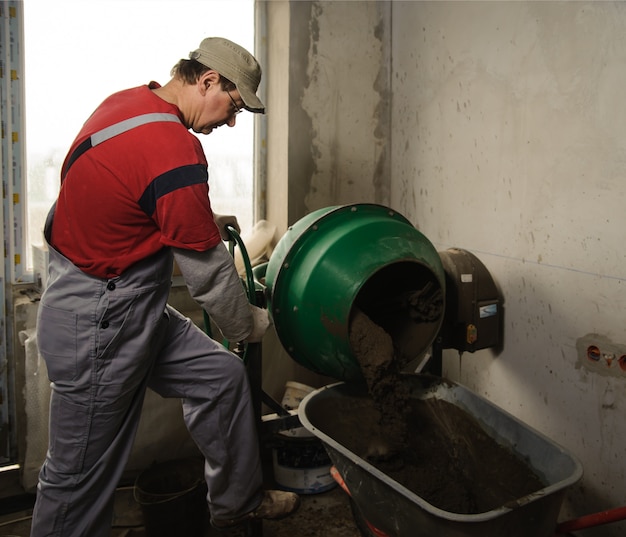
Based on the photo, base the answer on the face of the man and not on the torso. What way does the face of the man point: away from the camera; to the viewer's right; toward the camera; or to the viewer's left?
to the viewer's right

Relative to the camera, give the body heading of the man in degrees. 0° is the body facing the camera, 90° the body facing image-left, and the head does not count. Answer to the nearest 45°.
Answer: approximately 270°
